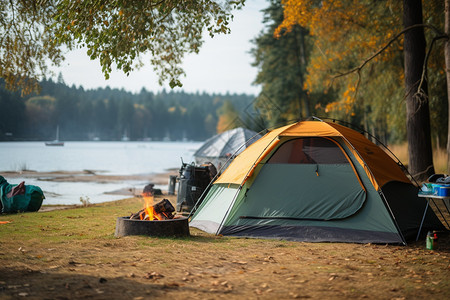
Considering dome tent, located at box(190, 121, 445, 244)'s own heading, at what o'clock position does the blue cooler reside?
The blue cooler is roughly at 10 o'clock from the dome tent.

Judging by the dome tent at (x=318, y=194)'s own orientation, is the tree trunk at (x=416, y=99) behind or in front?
behind

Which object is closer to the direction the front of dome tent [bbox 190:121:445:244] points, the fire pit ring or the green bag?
the fire pit ring

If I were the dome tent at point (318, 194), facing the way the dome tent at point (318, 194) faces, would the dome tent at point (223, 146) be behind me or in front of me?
behind

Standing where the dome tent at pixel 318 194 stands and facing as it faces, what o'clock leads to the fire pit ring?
The fire pit ring is roughly at 2 o'clock from the dome tent.

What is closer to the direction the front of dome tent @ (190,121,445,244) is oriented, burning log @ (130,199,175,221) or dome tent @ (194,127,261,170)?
the burning log

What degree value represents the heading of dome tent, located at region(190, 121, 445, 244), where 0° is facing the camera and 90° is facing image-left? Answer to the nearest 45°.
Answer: approximately 0°

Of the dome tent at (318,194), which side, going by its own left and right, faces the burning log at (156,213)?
right

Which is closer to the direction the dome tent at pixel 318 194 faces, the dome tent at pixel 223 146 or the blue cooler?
the blue cooler
